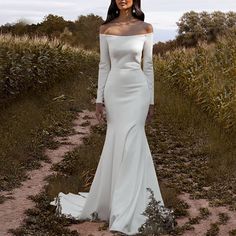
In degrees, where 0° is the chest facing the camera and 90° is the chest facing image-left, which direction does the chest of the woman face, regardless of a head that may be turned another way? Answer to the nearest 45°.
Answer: approximately 0°
